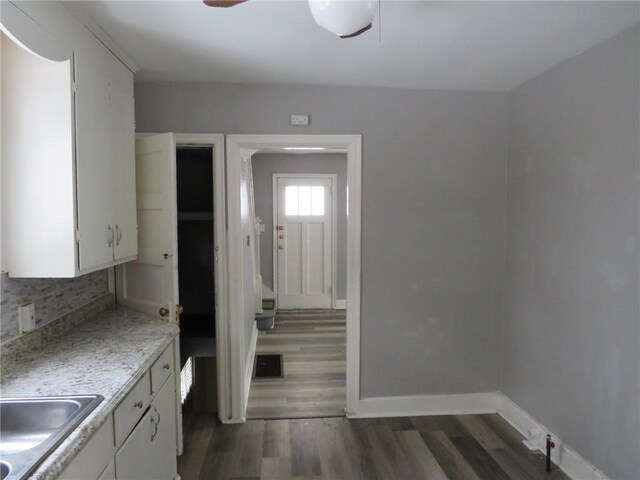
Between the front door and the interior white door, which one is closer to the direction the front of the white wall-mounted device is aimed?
the interior white door

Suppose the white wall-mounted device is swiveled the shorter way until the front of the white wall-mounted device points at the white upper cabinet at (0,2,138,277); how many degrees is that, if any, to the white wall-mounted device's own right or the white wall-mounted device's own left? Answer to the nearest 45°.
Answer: approximately 45° to the white wall-mounted device's own right

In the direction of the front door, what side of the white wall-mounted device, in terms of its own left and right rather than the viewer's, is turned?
back

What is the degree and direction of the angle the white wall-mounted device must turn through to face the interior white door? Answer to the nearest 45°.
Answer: approximately 45° to its right

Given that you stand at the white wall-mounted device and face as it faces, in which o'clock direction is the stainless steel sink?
The stainless steel sink is roughly at 1 o'clock from the white wall-mounted device.

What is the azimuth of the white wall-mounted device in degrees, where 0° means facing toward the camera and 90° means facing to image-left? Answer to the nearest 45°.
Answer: approximately 0°
